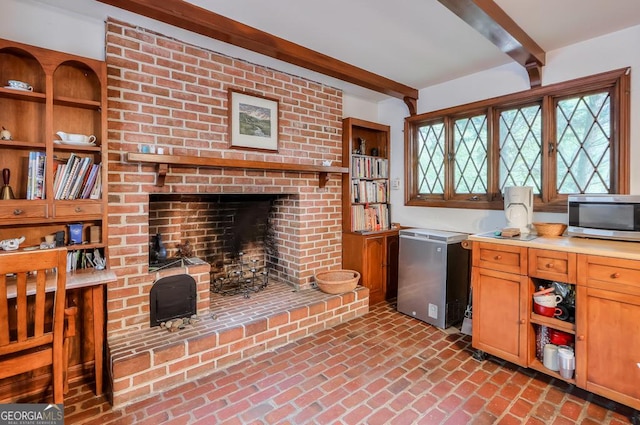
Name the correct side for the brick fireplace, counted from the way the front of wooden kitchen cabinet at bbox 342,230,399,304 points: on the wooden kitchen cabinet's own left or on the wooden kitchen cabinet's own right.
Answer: on the wooden kitchen cabinet's own right

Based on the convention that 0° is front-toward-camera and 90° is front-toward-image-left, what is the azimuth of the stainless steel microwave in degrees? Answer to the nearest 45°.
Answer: approximately 45°

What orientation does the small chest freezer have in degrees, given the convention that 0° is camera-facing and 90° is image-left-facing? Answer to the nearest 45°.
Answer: approximately 45°

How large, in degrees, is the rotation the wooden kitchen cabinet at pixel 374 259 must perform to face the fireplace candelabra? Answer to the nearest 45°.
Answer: approximately 135° to its right

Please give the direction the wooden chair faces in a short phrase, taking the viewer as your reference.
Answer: facing away from the viewer and to the left of the viewer

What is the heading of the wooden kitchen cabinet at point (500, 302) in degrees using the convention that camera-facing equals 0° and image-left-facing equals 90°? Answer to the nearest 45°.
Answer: approximately 45°
